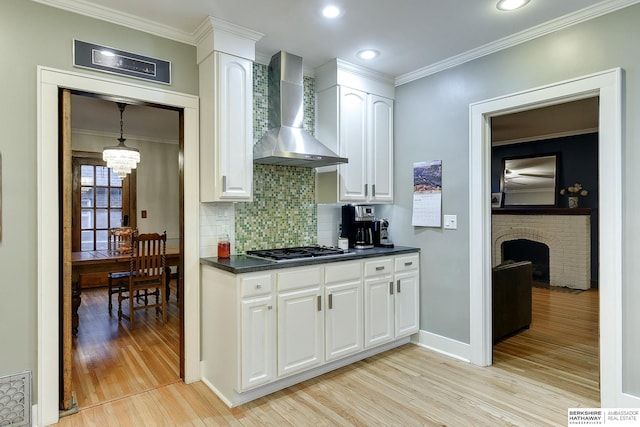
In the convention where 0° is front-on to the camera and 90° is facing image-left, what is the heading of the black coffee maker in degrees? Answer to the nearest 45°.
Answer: approximately 315°

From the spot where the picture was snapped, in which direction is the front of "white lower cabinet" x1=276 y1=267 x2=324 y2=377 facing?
facing the viewer and to the right of the viewer

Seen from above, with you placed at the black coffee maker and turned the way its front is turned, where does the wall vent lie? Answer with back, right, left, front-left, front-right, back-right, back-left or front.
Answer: right

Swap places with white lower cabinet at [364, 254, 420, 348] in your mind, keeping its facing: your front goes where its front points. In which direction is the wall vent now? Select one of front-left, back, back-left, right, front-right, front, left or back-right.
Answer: right

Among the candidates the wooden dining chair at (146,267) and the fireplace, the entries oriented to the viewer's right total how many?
0

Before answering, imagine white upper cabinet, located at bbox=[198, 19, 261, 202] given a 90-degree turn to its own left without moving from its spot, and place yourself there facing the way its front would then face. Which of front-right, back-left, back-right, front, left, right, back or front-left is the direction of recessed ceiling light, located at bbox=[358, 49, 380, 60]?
front-right

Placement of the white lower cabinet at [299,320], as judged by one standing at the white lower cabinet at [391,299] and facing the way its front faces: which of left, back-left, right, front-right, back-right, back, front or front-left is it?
right

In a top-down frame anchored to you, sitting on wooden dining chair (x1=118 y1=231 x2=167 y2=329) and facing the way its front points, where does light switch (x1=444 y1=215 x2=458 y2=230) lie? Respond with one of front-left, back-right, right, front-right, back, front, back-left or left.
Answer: back

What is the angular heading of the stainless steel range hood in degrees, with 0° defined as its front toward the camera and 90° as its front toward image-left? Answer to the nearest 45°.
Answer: approximately 315°

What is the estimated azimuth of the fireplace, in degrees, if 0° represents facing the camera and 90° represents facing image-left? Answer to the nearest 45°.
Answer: approximately 45°

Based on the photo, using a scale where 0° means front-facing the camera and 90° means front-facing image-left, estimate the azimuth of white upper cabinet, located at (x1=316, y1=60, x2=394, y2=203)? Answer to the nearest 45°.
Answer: approximately 315°

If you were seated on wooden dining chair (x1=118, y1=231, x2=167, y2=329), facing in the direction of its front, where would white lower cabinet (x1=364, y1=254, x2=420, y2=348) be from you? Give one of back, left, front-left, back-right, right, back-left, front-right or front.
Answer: back

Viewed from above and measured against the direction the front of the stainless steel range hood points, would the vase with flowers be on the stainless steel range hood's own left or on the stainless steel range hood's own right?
on the stainless steel range hood's own left
